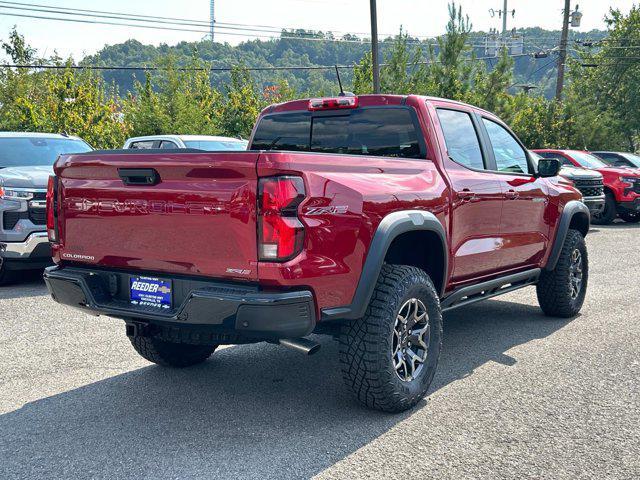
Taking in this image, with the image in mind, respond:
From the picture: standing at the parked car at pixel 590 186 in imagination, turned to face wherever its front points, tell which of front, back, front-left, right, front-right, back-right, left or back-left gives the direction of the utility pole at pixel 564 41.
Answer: back-left

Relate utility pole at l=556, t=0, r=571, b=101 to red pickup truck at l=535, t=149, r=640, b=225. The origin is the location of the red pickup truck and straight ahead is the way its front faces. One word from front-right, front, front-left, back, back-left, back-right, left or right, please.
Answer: back-left

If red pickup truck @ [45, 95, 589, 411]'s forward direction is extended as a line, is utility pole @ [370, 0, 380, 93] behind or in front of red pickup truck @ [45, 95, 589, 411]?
in front

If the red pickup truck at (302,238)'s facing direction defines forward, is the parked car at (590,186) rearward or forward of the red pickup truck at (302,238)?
forward

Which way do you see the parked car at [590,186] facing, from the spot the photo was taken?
facing the viewer and to the right of the viewer

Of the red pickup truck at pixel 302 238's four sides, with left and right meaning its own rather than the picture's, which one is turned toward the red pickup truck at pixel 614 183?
front

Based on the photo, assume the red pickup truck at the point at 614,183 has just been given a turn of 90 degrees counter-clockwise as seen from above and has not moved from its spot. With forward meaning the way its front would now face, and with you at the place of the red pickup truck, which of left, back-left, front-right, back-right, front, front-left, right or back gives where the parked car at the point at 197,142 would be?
back

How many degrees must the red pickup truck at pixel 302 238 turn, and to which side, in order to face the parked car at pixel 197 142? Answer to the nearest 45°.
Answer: approximately 45° to its left

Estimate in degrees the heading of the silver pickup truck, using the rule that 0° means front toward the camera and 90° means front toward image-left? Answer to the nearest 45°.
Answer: approximately 315°

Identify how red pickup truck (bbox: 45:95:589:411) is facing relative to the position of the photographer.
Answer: facing away from the viewer and to the right of the viewer

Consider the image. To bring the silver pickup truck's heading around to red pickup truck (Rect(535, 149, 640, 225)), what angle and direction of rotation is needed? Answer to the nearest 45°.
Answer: approximately 45° to its left

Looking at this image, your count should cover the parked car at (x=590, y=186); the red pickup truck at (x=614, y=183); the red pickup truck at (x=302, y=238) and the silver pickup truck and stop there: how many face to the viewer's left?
0

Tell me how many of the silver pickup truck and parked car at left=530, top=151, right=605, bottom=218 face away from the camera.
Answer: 0

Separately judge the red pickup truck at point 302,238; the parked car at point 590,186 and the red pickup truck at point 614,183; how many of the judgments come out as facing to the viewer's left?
0

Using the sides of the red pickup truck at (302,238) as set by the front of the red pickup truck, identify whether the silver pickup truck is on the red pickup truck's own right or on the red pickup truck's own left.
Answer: on the red pickup truck's own left
